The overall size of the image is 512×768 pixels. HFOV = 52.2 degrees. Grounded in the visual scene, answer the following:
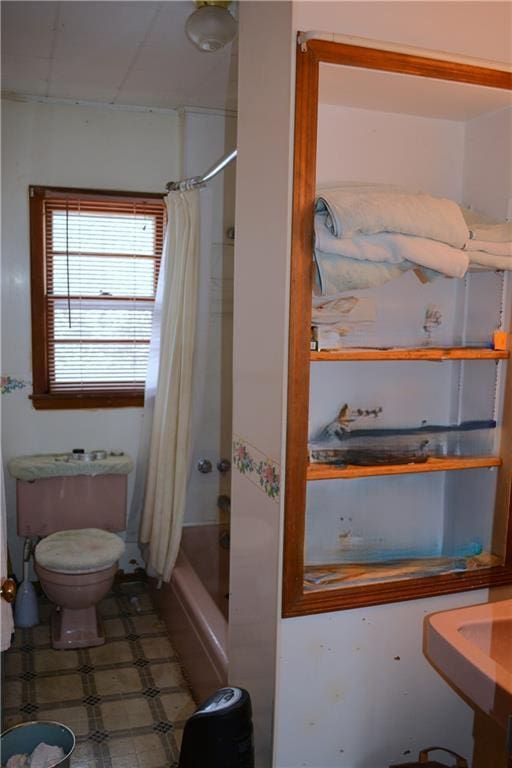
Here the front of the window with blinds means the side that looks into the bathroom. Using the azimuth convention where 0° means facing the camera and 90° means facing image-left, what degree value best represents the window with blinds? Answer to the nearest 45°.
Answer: approximately 0°

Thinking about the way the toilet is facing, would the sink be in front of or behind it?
in front

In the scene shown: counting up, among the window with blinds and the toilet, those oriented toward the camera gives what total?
2

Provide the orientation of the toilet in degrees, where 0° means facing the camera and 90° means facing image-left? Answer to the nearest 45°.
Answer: approximately 0°

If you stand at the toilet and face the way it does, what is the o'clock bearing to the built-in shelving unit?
The built-in shelving unit is roughly at 11 o'clock from the toilet.

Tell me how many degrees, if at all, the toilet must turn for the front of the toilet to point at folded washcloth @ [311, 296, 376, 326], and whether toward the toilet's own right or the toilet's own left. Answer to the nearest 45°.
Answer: approximately 45° to the toilet's own left

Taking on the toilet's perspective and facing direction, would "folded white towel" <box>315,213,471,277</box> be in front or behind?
in front
